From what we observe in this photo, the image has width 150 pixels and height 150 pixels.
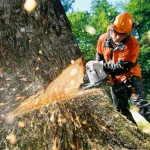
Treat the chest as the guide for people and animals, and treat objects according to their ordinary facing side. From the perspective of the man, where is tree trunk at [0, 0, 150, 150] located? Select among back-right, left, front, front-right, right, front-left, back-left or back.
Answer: front

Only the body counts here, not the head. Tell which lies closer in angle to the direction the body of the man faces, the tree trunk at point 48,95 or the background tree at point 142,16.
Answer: the tree trunk

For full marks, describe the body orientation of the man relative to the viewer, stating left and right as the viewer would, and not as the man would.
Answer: facing the viewer and to the left of the viewer

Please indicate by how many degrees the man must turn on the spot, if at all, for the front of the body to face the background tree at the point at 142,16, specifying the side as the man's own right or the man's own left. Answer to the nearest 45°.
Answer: approximately 135° to the man's own right

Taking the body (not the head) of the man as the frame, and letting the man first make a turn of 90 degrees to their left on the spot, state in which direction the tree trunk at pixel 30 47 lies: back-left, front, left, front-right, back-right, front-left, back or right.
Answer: right
